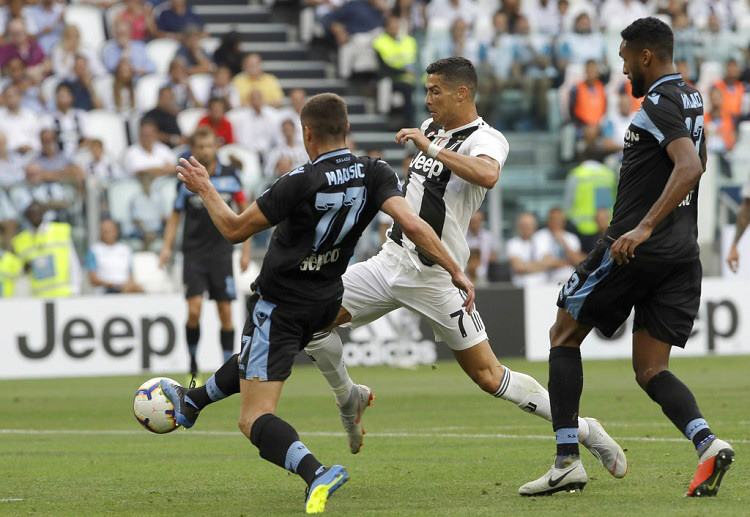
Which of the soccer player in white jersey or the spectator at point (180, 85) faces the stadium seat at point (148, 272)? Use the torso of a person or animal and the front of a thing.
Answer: the spectator

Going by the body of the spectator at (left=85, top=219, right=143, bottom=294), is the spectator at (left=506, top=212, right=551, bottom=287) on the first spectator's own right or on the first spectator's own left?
on the first spectator's own left

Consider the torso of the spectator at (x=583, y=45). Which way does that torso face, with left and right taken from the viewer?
facing the viewer

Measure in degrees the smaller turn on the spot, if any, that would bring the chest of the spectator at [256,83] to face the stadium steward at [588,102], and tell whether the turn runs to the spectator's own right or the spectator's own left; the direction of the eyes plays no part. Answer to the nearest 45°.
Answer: approximately 90° to the spectator's own left

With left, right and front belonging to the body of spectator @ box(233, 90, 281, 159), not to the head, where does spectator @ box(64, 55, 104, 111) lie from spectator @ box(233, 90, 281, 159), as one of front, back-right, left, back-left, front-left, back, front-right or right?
right

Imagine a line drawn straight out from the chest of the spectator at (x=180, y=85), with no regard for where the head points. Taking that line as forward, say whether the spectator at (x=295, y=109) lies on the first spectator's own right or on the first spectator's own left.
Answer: on the first spectator's own left

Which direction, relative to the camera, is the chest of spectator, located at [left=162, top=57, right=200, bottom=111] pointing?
toward the camera

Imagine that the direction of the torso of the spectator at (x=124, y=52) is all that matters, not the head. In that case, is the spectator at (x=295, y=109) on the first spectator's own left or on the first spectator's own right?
on the first spectator's own left

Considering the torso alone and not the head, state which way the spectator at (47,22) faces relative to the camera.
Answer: toward the camera

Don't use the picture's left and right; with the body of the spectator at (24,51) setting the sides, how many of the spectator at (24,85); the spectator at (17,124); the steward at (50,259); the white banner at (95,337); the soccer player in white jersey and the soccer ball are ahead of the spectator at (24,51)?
6

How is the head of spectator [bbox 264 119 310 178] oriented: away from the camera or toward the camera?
toward the camera

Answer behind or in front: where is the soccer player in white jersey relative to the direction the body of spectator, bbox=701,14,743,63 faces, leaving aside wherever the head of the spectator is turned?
in front

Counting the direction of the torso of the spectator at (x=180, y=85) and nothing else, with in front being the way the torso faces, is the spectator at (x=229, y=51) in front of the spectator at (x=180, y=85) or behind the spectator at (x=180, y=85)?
behind

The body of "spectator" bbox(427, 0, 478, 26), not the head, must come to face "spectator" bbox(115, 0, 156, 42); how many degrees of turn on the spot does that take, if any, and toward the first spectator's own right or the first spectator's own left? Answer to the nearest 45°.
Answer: approximately 45° to the first spectator's own right

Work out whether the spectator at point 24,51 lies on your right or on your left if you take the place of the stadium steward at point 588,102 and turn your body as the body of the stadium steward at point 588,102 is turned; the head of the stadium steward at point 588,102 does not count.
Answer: on your right

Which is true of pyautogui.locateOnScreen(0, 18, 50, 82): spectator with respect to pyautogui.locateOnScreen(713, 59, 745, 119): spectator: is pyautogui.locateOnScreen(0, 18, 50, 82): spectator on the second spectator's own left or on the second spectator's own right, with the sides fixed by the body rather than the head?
on the second spectator's own right

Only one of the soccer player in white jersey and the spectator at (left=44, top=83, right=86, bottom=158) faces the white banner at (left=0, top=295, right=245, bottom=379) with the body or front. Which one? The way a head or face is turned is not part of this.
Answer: the spectator

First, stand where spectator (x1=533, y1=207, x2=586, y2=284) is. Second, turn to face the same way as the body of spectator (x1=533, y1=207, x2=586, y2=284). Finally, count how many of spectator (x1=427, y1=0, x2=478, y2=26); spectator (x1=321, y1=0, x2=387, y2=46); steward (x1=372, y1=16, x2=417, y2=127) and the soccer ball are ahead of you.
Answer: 1

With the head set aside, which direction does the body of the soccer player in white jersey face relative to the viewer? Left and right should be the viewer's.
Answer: facing the viewer and to the left of the viewer
